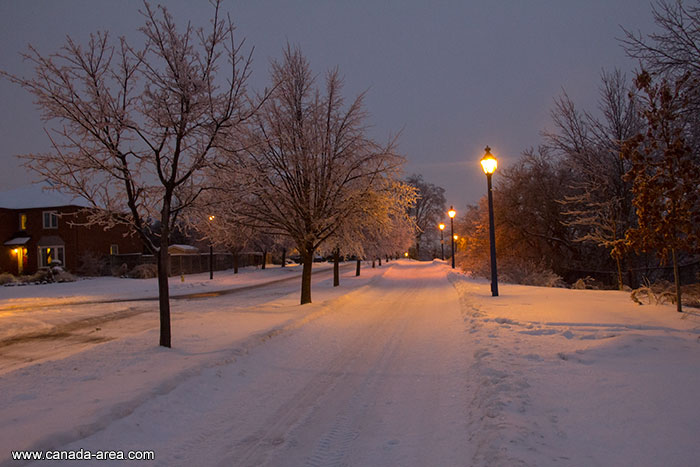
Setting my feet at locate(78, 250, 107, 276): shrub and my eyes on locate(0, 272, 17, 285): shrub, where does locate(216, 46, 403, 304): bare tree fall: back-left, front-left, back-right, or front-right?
front-left

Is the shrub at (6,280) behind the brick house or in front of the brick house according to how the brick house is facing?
in front

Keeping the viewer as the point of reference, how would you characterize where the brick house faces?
facing the viewer and to the left of the viewer

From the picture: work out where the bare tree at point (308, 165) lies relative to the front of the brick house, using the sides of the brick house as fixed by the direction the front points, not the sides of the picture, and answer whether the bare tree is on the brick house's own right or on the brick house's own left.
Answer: on the brick house's own left

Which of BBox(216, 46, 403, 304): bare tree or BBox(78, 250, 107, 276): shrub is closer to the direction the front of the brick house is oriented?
the bare tree

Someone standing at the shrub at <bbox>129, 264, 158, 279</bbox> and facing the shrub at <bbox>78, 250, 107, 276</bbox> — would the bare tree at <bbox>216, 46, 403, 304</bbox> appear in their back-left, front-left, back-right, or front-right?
back-left

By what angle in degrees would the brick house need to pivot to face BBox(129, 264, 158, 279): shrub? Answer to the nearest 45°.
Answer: approximately 90° to its left

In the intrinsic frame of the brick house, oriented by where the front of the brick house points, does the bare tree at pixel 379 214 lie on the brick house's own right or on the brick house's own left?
on the brick house's own left

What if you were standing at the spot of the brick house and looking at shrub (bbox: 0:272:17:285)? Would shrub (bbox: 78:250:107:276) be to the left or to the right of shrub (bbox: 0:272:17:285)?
left
